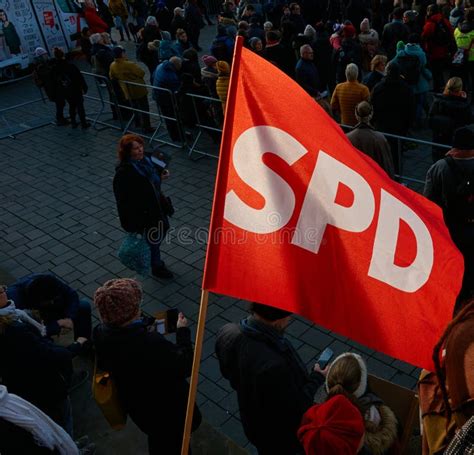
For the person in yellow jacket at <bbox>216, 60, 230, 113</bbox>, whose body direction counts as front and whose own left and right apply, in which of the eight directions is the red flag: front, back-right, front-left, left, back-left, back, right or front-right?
back

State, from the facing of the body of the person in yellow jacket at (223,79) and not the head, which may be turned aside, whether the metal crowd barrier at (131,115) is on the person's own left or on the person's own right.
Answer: on the person's own left

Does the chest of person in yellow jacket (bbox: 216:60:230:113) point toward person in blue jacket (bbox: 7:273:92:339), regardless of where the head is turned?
no

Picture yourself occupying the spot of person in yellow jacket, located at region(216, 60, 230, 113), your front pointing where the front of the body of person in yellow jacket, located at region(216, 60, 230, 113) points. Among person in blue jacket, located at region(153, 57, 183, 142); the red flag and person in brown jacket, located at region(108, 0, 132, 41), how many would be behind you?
1

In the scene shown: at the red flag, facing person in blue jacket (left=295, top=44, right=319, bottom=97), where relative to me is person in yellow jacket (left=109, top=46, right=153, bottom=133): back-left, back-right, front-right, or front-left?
front-left

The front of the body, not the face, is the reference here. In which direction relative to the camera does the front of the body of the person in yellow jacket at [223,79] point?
away from the camera

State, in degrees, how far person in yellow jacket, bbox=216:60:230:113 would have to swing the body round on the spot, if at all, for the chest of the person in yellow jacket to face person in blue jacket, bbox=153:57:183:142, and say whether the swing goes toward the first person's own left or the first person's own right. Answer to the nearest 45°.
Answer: approximately 45° to the first person's own left

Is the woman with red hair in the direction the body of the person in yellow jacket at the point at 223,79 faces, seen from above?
no

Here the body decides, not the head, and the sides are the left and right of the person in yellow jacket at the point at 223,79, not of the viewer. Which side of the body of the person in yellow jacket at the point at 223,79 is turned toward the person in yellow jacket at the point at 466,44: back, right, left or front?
right

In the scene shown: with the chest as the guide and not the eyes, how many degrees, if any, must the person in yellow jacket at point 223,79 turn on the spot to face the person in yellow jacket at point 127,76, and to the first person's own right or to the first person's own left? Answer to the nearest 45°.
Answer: approximately 45° to the first person's own left

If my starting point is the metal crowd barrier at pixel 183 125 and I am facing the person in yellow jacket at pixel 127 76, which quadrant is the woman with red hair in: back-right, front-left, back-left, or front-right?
back-left

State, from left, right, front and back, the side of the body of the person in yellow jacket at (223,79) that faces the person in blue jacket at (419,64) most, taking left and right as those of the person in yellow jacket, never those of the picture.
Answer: right

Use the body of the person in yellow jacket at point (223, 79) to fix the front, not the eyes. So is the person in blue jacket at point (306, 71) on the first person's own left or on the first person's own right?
on the first person's own right
